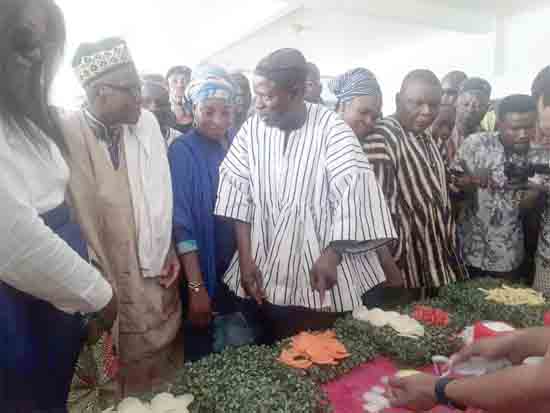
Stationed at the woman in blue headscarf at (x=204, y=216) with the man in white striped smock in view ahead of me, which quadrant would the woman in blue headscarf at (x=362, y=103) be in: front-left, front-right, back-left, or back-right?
front-left

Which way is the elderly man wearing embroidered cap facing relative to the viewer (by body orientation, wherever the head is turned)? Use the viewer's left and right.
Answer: facing the viewer and to the right of the viewer

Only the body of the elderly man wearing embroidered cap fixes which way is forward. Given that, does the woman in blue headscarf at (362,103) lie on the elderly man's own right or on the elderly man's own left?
on the elderly man's own left

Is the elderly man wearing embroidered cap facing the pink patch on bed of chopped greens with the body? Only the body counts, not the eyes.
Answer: yes

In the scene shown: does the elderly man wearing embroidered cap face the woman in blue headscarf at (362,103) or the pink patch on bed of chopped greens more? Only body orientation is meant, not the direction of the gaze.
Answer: the pink patch on bed of chopped greens
